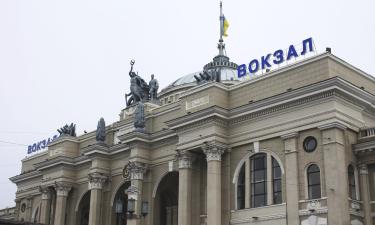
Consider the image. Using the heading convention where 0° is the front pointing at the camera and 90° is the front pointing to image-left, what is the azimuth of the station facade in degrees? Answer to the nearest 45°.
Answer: approximately 45°

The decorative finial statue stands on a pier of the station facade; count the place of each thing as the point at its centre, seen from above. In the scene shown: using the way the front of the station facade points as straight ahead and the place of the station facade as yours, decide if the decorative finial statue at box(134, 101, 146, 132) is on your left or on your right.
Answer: on your right
